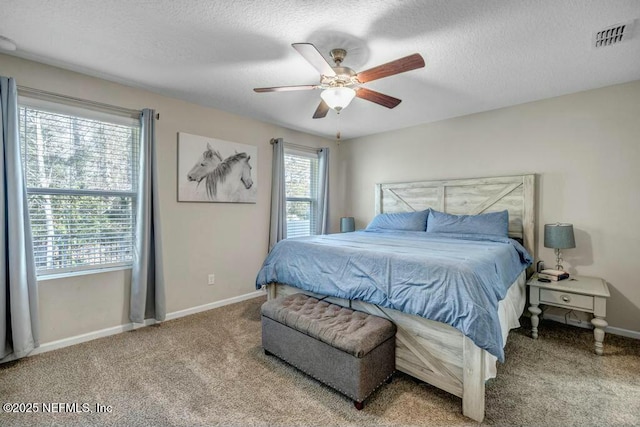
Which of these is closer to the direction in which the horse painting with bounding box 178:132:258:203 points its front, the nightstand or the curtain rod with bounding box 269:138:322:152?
the nightstand

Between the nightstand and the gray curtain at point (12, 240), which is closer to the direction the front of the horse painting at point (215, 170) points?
the nightstand

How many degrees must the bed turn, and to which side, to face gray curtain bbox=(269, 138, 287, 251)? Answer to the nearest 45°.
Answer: approximately 90° to its right

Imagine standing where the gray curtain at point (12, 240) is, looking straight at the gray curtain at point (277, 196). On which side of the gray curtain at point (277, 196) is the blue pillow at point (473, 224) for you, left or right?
right

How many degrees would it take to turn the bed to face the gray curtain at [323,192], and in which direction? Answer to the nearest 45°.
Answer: approximately 90° to its right

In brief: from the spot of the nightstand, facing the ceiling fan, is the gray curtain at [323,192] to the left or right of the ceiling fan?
right

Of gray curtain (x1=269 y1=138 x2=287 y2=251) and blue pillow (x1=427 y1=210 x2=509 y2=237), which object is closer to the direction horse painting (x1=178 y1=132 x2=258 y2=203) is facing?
the blue pillow

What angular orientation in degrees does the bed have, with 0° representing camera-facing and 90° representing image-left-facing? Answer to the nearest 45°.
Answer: approximately 45°

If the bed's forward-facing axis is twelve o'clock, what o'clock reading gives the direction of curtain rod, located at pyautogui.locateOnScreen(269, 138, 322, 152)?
The curtain rod is roughly at 3 o'clock from the bed.

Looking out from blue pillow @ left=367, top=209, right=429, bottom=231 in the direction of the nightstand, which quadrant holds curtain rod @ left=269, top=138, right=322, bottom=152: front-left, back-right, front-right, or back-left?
back-right
